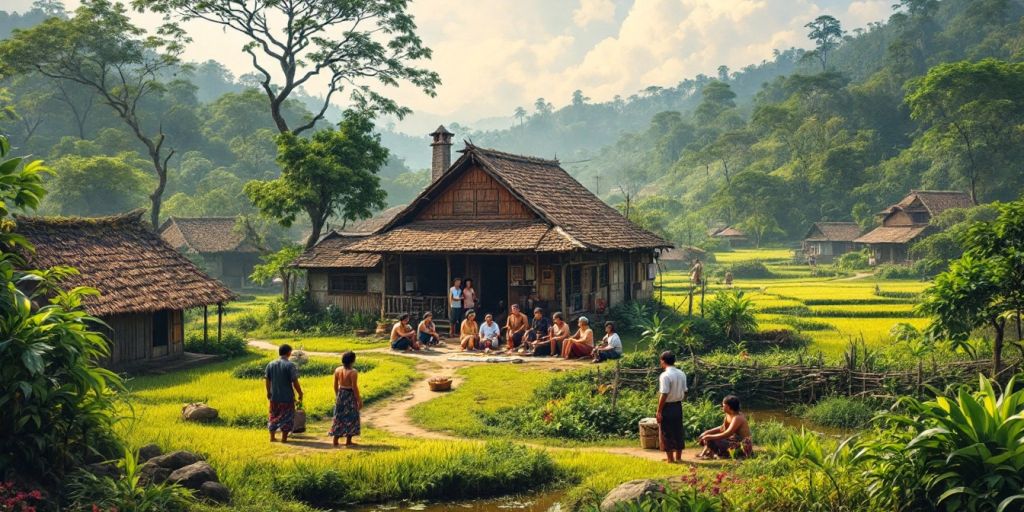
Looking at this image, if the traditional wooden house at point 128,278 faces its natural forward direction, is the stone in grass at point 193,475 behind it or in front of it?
in front

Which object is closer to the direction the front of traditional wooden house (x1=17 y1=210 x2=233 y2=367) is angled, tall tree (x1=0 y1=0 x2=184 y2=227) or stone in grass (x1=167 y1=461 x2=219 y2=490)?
the stone in grass

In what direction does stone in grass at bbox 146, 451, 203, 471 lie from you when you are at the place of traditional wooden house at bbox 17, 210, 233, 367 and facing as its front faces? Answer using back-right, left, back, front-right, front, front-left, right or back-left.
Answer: front-right

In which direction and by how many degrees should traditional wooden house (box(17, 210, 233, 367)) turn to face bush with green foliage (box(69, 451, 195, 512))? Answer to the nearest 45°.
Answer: approximately 45° to its right

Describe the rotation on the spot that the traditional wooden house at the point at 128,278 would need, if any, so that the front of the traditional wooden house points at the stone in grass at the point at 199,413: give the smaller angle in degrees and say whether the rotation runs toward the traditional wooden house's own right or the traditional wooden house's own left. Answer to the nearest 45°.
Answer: approximately 45° to the traditional wooden house's own right

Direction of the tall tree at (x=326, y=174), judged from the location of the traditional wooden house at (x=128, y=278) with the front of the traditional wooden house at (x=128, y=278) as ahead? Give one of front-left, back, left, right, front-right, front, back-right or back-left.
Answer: left

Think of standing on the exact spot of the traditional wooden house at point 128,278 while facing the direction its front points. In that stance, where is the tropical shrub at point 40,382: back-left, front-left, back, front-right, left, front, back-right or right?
front-right

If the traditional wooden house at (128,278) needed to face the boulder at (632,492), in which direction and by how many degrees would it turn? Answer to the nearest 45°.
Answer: approximately 45° to its right

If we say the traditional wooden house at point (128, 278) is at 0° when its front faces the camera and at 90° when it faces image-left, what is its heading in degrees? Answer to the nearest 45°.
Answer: approximately 315°

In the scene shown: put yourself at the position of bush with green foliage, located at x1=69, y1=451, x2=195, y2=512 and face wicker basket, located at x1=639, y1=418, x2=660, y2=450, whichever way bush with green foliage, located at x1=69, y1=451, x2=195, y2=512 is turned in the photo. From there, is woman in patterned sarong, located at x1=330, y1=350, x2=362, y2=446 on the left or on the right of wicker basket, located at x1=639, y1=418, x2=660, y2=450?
left

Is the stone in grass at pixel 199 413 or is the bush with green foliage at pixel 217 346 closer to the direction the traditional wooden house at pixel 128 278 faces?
the stone in grass

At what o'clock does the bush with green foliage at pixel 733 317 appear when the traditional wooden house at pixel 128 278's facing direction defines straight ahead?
The bush with green foliage is roughly at 11 o'clock from the traditional wooden house.

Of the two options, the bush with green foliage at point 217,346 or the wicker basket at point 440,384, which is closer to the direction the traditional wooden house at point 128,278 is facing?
the wicker basket

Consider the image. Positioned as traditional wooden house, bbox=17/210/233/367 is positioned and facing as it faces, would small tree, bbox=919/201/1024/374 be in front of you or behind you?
in front

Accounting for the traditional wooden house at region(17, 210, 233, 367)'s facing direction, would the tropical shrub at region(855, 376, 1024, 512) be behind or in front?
in front
